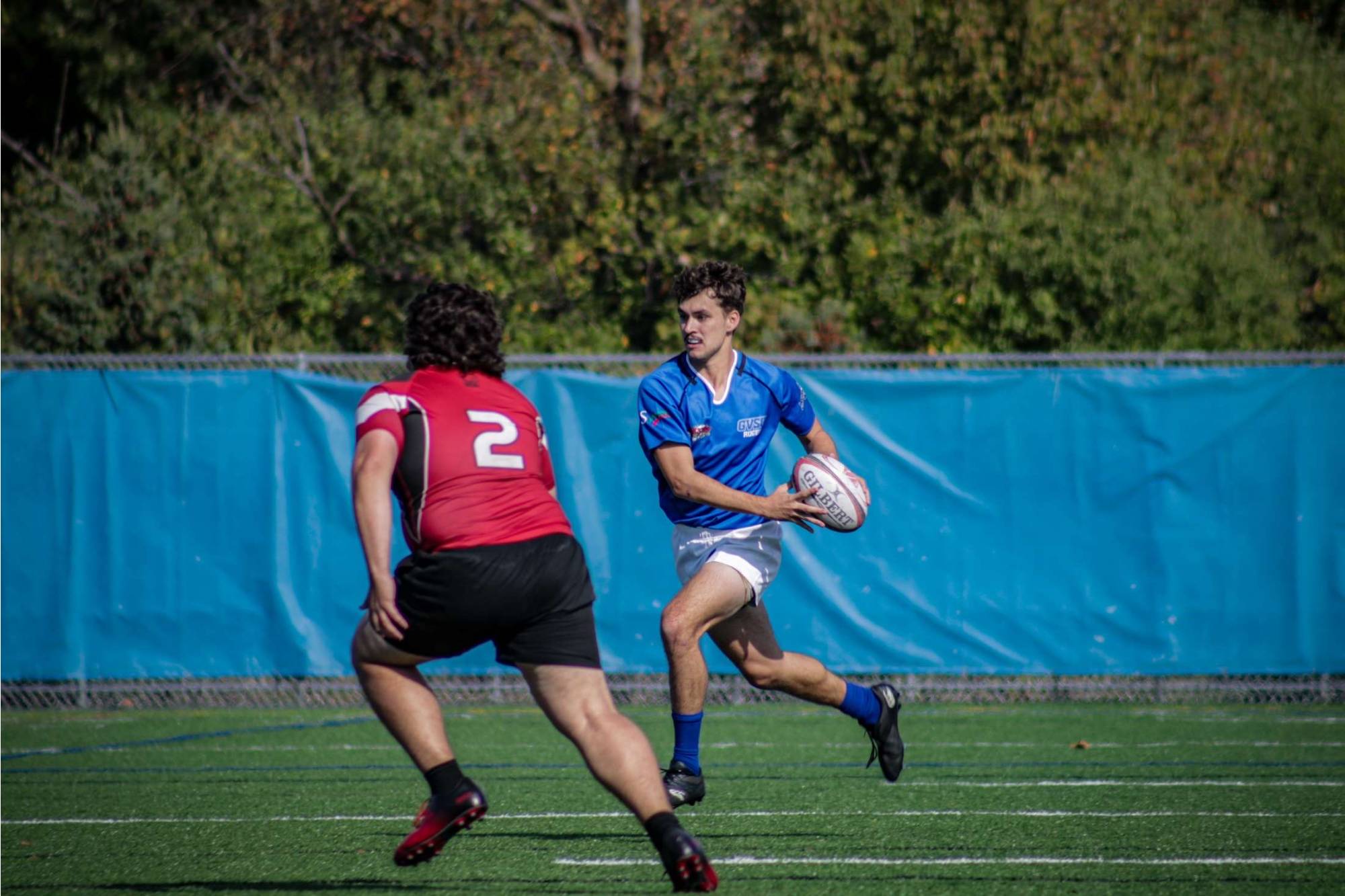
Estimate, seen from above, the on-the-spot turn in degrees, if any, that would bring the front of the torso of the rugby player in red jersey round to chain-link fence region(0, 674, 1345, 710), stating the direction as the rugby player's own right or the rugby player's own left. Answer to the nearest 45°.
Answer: approximately 45° to the rugby player's own right

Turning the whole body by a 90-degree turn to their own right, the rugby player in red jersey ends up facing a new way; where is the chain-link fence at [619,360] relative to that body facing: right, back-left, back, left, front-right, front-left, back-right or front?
front-left

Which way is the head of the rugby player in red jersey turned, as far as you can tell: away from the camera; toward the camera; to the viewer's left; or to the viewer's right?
away from the camera

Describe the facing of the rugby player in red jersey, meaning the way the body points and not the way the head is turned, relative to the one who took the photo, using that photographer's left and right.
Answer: facing away from the viewer and to the left of the viewer

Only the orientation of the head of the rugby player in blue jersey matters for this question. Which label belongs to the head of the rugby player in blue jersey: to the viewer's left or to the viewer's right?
to the viewer's left
